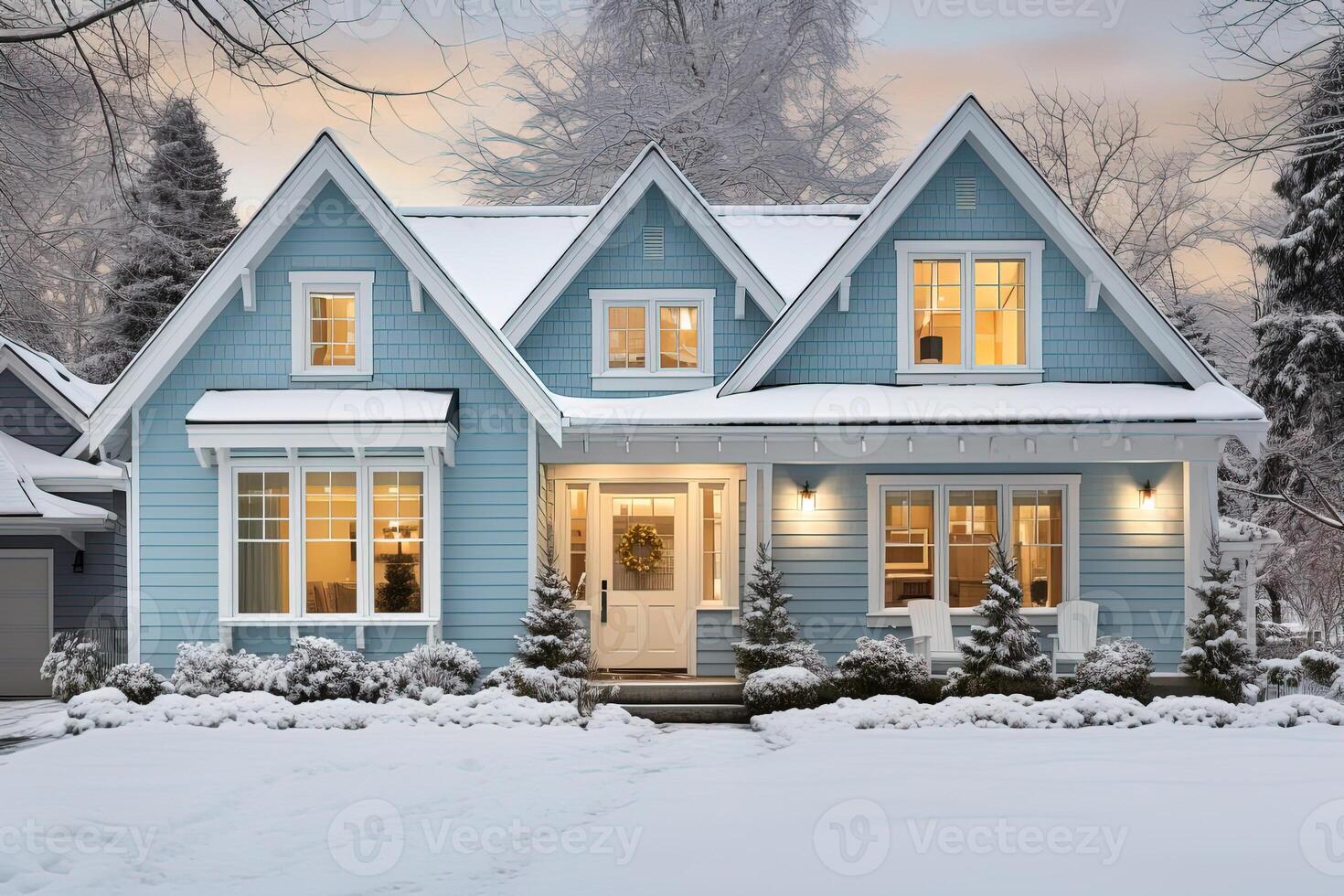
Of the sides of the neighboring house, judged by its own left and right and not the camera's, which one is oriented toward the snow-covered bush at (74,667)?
front

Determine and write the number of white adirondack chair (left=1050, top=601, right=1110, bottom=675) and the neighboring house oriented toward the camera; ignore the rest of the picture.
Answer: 2

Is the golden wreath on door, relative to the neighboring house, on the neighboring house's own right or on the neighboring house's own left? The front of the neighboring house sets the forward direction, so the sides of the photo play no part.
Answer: on the neighboring house's own left

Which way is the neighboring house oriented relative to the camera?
toward the camera

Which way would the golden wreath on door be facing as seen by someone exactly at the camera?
facing the viewer

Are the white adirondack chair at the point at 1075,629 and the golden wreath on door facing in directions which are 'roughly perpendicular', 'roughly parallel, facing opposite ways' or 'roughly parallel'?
roughly parallel

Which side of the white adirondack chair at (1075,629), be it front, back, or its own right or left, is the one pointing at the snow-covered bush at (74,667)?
right

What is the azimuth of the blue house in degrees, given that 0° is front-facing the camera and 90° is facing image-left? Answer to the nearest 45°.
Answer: approximately 0°

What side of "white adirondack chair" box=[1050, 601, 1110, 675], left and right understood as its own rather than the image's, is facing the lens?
front

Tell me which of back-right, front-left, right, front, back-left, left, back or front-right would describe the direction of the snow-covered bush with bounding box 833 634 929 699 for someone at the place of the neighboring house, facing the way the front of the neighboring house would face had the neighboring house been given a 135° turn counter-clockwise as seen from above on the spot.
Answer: right
